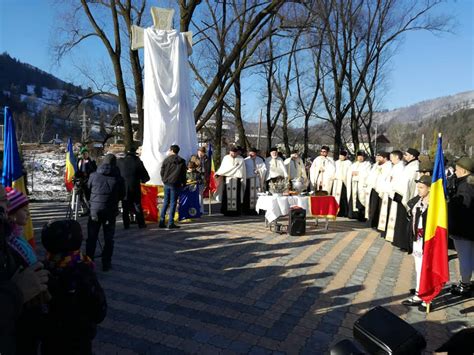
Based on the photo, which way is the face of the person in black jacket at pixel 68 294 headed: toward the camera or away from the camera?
away from the camera

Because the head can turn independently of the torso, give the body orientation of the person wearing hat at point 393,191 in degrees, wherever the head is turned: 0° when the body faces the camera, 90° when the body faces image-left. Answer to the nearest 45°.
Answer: approximately 90°

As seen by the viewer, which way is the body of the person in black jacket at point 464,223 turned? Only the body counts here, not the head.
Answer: to the viewer's left

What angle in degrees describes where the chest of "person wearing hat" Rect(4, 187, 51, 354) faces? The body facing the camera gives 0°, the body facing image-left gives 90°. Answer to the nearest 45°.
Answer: approximately 270°

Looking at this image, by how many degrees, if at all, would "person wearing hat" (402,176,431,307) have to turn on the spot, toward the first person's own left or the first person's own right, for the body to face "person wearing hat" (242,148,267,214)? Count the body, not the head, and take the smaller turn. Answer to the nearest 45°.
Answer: approximately 90° to the first person's own right

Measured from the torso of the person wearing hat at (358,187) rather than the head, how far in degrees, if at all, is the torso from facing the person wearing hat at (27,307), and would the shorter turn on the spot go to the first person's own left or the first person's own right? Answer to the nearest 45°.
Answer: approximately 45° to the first person's own left

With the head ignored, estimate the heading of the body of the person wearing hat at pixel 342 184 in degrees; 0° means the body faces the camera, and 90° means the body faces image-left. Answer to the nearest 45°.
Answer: approximately 45°

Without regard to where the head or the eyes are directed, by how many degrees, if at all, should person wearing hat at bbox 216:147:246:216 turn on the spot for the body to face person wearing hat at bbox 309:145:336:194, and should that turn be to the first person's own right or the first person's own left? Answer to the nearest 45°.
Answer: approximately 90° to the first person's own left

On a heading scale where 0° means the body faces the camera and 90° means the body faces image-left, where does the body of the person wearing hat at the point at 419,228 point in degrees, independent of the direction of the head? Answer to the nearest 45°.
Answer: approximately 45°
